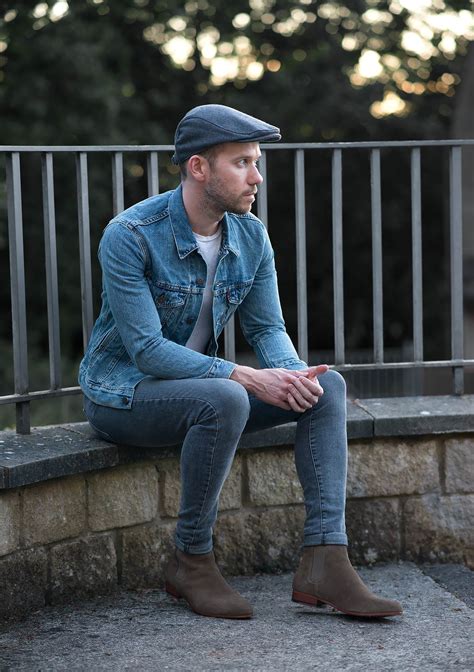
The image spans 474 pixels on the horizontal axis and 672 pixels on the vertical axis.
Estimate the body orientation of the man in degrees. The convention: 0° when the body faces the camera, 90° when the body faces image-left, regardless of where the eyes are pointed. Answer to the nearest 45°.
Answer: approximately 315°

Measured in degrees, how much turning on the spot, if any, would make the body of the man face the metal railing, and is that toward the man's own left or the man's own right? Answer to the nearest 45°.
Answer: approximately 135° to the man's own left
